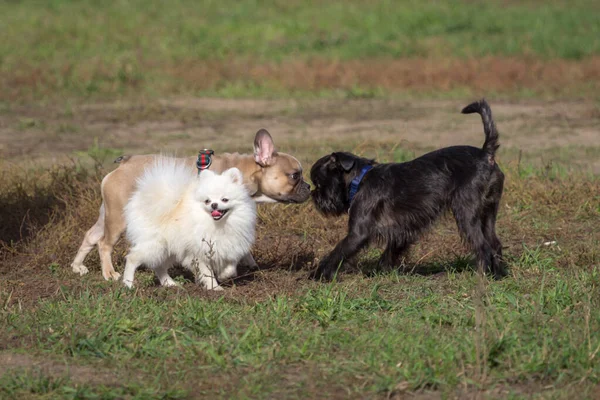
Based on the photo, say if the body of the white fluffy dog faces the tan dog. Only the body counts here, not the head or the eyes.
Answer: no

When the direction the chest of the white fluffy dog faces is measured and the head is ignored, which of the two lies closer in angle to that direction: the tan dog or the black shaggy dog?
the black shaggy dog

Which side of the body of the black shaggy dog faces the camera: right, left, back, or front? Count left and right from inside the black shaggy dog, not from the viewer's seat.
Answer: left

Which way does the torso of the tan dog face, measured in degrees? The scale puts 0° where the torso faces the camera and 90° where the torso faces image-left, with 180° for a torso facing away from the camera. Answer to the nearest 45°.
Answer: approximately 270°

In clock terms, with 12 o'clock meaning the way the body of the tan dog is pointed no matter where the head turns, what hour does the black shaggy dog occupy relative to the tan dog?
The black shaggy dog is roughly at 1 o'clock from the tan dog.

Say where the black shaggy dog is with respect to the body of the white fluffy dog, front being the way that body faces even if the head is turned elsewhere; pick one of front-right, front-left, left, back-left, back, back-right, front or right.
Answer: front-left

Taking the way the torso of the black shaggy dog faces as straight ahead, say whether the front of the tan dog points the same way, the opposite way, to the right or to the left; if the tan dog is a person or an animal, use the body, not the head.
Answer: the opposite way

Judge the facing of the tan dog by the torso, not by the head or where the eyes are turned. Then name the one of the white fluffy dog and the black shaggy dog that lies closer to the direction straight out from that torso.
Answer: the black shaggy dog

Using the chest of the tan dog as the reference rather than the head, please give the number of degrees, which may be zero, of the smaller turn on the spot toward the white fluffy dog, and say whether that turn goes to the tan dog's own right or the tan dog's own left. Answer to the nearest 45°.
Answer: approximately 90° to the tan dog's own right

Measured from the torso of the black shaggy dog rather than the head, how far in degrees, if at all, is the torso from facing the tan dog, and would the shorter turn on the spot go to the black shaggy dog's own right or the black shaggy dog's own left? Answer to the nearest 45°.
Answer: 0° — it already faces it

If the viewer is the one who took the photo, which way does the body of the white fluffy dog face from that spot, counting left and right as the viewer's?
facing the viewer and to the right of the viewer

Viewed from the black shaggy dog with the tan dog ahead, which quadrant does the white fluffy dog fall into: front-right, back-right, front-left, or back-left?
front-left
